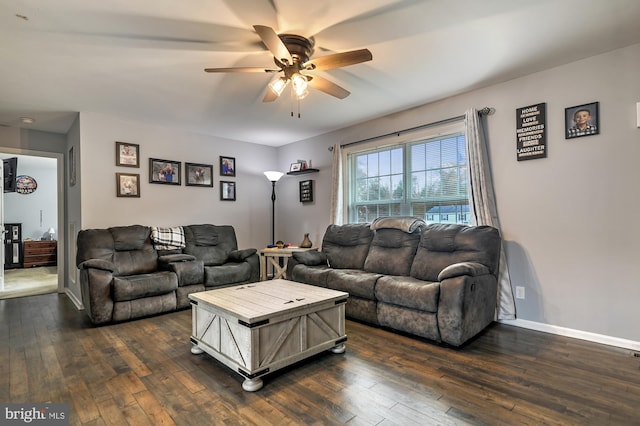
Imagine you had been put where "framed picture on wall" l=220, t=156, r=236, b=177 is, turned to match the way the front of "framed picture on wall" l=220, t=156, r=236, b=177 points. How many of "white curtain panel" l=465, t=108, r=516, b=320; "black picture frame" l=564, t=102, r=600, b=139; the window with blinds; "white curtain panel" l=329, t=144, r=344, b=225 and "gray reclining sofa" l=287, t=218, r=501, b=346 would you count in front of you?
5

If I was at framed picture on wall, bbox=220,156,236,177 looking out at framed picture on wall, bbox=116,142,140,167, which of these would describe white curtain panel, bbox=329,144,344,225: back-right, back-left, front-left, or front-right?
back-left

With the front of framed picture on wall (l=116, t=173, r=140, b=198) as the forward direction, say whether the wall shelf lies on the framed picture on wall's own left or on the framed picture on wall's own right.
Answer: on the framed picture on wall's own left

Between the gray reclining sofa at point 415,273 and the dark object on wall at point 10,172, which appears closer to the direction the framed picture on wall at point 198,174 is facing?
the gray reclining sofa

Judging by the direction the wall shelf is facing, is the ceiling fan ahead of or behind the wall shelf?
ahead

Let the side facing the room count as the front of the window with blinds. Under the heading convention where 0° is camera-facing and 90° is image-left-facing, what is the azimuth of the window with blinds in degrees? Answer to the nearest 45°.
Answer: approximately 45°

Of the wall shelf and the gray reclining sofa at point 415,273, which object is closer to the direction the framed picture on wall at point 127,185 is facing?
the gray reclining sofa

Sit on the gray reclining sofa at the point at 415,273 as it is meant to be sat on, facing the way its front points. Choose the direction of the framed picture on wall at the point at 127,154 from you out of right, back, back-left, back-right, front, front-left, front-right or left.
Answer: front-right

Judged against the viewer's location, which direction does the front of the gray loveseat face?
facing the viewer and to the right of the viewer

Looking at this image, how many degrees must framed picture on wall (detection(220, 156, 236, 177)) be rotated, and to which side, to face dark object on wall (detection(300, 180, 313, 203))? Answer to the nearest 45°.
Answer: approximately 45° to its left

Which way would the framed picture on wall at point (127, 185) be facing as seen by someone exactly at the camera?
facing the viewer

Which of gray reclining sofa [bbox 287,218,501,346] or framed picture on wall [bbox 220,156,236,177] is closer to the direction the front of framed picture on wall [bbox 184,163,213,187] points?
the gray reclining sofa

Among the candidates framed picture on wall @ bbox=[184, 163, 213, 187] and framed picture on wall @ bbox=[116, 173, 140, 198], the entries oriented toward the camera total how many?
2

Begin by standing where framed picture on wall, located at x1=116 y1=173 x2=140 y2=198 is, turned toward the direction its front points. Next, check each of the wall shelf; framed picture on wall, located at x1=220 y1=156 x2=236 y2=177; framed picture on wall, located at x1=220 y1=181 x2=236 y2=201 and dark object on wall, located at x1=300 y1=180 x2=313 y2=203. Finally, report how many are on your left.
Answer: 4
